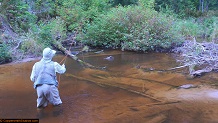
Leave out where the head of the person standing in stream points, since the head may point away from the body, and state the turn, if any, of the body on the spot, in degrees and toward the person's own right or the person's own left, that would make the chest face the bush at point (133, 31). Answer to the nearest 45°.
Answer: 0° — they already face it

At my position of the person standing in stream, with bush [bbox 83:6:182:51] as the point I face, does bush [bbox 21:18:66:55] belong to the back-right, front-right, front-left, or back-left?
front-left

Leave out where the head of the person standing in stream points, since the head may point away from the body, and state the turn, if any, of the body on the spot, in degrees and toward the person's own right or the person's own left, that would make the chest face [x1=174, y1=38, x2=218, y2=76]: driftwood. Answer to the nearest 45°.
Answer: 0° — they already face it

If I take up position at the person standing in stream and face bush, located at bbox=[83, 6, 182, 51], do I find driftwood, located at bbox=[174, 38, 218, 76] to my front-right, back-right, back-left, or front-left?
front-right

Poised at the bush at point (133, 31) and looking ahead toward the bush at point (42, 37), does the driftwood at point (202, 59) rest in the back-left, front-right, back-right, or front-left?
back-left

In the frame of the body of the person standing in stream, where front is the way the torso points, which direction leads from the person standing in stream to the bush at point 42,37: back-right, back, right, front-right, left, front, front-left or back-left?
front-left

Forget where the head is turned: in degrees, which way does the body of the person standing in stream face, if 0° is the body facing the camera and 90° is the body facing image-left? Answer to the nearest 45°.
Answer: approximately 225°

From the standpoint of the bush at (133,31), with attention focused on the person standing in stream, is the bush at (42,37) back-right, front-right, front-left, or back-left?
front-right

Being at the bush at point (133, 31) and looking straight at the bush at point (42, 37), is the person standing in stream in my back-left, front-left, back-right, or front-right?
front-left
